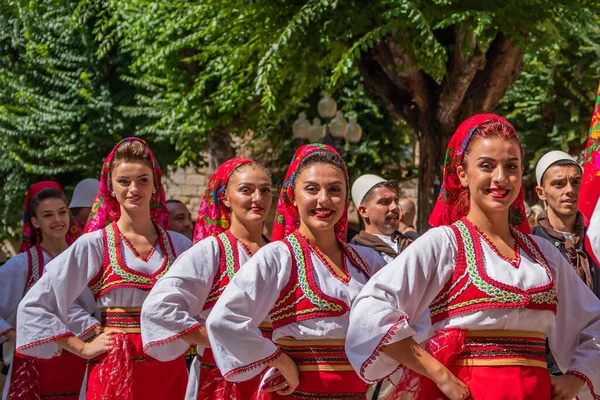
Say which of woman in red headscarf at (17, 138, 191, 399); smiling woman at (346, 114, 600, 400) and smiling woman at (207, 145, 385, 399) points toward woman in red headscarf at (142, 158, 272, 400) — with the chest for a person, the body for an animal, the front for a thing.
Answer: woman in red headscarf at (17, 138, 191, 399)

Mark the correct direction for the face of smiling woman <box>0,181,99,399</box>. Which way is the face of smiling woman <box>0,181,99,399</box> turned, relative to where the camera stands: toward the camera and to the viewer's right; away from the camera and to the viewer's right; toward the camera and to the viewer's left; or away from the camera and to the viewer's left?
toward the camera and to the viewer's right

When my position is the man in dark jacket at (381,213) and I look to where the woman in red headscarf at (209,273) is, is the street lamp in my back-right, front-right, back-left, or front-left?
back-right

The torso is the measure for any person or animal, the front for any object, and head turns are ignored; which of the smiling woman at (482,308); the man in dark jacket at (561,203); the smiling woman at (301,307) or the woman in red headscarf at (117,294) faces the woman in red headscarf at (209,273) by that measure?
the woman in red headscarf at (117,294)

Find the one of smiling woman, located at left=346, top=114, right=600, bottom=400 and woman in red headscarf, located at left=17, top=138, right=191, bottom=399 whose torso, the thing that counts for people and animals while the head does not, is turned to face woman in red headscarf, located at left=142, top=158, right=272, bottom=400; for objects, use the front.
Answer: woman in red headscarf, located at left=17, top=138, right=191, bottom=399

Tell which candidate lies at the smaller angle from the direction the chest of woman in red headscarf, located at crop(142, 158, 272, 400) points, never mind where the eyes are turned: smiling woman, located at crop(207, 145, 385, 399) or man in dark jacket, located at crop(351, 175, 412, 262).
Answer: the smiling woman
